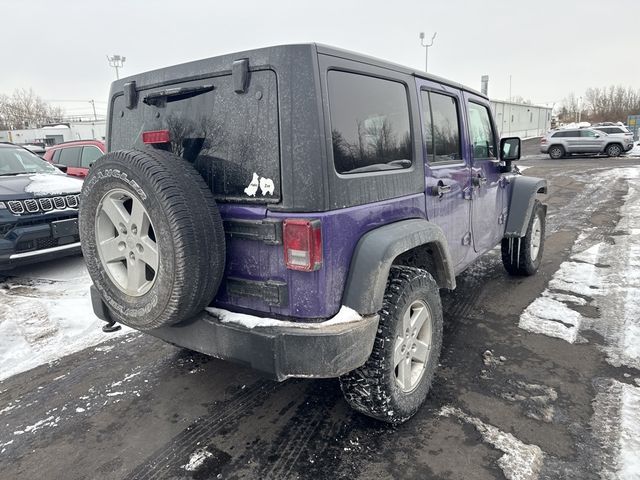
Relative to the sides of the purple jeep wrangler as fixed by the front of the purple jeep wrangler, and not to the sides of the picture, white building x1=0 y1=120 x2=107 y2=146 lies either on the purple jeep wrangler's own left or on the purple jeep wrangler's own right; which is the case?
on the purple jeep wrangler's own left

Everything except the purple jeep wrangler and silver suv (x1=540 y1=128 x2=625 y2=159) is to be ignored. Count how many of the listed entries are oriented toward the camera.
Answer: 0

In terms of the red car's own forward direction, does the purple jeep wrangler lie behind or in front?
in front

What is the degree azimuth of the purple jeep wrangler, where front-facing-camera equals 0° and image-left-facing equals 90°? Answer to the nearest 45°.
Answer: approximately 225°
